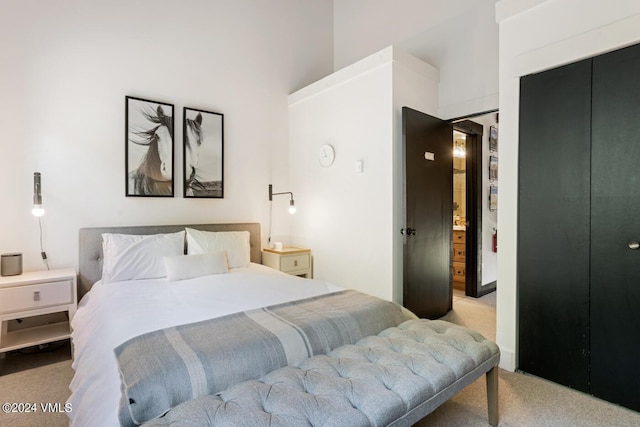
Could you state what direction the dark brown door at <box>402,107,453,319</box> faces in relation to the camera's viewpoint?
facing the viewer and to the right of the viewer

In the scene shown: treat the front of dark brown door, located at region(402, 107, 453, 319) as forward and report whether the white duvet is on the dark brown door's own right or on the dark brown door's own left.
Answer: on the dark brown door's own right

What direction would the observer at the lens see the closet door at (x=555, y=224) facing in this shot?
facing the viewer and to the left of the viewer

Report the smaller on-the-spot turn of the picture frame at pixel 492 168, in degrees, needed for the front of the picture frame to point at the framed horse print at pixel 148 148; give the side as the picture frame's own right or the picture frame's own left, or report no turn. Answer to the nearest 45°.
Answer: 0° — it already faces it

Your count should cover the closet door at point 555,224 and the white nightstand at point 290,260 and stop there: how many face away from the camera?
0

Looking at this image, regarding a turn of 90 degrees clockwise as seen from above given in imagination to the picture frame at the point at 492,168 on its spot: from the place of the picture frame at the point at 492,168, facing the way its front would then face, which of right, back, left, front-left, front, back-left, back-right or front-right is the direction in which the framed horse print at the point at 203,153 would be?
left

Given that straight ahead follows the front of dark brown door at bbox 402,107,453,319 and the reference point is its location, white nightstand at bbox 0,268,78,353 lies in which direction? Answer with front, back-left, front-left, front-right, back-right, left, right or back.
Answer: right

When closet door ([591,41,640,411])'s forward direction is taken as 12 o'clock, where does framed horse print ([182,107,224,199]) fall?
The framed horse print is roughly at 1 o'clock from the closet door.

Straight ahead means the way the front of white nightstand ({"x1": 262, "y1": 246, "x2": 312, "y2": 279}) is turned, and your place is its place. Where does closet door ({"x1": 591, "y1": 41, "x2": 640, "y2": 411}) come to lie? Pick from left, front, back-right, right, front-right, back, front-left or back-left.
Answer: front

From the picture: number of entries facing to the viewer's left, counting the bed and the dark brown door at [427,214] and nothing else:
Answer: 0

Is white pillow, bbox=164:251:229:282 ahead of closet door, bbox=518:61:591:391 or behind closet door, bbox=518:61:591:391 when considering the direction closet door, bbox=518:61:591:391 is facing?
ahead

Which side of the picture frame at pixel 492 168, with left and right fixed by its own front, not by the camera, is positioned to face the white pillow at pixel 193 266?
front

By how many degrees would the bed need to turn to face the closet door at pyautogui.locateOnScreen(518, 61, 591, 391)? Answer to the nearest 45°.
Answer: approximately 45° to its left
